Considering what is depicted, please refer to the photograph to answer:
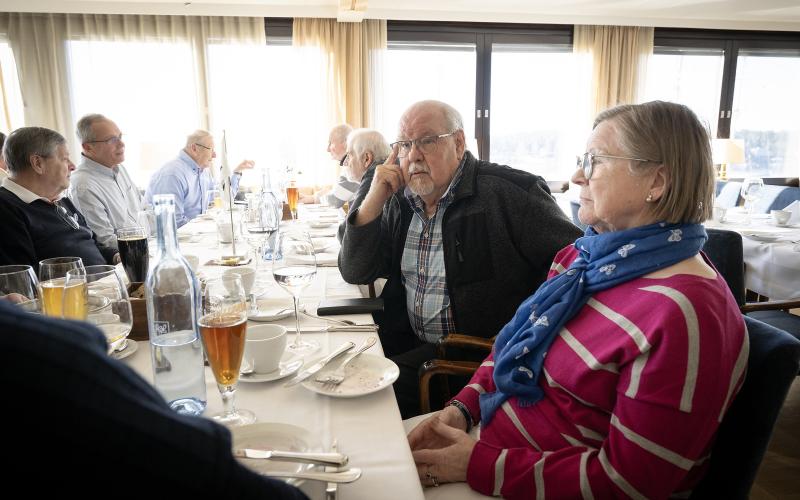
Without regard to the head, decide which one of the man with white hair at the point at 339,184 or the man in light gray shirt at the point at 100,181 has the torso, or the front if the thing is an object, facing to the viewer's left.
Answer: the man with white hair

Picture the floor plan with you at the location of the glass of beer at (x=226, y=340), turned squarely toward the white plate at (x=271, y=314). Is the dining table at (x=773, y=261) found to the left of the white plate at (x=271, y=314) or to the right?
right

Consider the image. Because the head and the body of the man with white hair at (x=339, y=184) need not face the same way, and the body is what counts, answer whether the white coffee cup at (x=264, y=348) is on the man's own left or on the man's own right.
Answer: on the man's own left

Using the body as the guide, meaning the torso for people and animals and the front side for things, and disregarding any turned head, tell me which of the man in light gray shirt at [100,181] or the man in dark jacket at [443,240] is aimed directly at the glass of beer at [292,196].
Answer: the man in light gray shirt

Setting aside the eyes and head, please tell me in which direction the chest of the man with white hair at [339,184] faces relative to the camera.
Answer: to the viewer's left

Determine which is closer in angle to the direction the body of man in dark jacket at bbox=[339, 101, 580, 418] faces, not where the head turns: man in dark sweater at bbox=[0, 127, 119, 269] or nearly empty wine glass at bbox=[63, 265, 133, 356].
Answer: the nearly empty wine glass

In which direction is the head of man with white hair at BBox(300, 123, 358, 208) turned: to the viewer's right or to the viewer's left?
to the viewer's left

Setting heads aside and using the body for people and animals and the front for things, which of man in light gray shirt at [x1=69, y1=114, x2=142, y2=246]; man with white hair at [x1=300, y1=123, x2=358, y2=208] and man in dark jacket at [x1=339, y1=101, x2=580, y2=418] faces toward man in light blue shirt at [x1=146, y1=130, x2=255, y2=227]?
the man with white hair

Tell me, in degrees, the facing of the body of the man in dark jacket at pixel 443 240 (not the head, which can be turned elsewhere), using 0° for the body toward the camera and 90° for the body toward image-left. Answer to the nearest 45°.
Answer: approximately 45°

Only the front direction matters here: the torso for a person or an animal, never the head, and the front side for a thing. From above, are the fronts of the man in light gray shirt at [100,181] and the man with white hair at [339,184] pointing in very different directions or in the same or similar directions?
very different directions

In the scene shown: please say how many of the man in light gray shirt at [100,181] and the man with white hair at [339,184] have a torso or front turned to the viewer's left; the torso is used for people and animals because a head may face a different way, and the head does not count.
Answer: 1

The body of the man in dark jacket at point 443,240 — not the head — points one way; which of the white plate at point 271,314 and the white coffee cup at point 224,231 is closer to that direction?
the white plate

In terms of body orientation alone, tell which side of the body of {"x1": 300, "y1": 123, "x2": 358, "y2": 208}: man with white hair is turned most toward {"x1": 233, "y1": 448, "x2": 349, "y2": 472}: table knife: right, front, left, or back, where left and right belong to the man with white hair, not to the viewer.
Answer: left

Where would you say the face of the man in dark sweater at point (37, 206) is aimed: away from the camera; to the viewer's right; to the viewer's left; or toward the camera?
to the viewer's right

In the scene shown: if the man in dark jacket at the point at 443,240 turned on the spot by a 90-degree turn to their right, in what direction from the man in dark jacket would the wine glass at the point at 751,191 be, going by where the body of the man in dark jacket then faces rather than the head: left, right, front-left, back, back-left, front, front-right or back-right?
right

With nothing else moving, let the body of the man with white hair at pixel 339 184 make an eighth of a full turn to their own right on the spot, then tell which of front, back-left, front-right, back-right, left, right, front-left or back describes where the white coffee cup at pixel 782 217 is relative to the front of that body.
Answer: back

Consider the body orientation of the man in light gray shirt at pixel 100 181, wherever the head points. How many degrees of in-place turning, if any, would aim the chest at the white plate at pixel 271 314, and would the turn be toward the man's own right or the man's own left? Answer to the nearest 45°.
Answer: approximately 45° to the man's own right

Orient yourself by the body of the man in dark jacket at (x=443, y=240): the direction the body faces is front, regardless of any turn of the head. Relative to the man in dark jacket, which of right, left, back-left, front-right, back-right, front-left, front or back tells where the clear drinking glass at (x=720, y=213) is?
back

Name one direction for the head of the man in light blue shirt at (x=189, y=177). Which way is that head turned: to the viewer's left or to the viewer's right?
to the viewer's right
